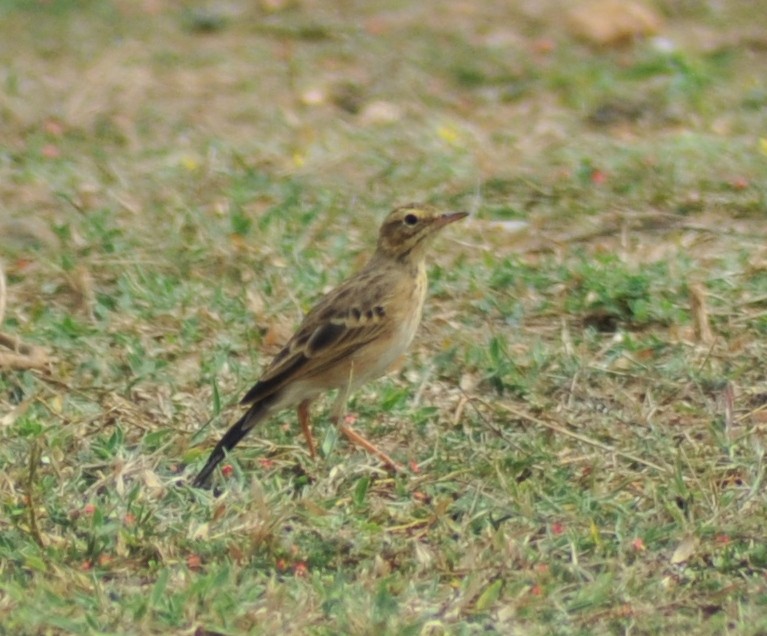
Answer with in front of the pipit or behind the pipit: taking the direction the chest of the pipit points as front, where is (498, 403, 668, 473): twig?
in front

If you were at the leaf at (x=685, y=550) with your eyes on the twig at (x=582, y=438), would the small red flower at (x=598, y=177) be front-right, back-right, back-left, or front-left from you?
front-right

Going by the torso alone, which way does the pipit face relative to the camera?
to the viewer's right

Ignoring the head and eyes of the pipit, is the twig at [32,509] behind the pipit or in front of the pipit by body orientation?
behind

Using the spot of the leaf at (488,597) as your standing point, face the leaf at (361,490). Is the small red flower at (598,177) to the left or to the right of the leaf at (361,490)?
right

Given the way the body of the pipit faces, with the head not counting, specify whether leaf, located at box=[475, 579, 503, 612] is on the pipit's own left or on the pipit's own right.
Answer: on the pipit's own right

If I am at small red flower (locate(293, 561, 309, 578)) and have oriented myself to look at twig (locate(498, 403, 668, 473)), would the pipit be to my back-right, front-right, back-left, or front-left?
front-left

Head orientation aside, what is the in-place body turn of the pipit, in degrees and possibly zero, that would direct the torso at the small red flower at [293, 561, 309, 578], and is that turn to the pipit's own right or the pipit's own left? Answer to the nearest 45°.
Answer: approximately 90° to the pipit's own right

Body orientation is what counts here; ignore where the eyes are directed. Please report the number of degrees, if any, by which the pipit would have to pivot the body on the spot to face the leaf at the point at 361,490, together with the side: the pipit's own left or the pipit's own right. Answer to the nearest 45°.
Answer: approximately 90° to the pipit's own right

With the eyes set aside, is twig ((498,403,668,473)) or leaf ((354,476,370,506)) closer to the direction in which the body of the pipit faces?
the twig

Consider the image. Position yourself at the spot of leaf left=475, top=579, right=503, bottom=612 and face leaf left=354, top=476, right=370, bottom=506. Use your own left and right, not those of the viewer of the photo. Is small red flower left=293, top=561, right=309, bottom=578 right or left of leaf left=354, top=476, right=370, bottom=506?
left

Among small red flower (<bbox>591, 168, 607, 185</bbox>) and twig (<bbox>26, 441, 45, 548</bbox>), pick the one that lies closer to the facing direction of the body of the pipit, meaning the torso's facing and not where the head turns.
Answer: the small red flower
